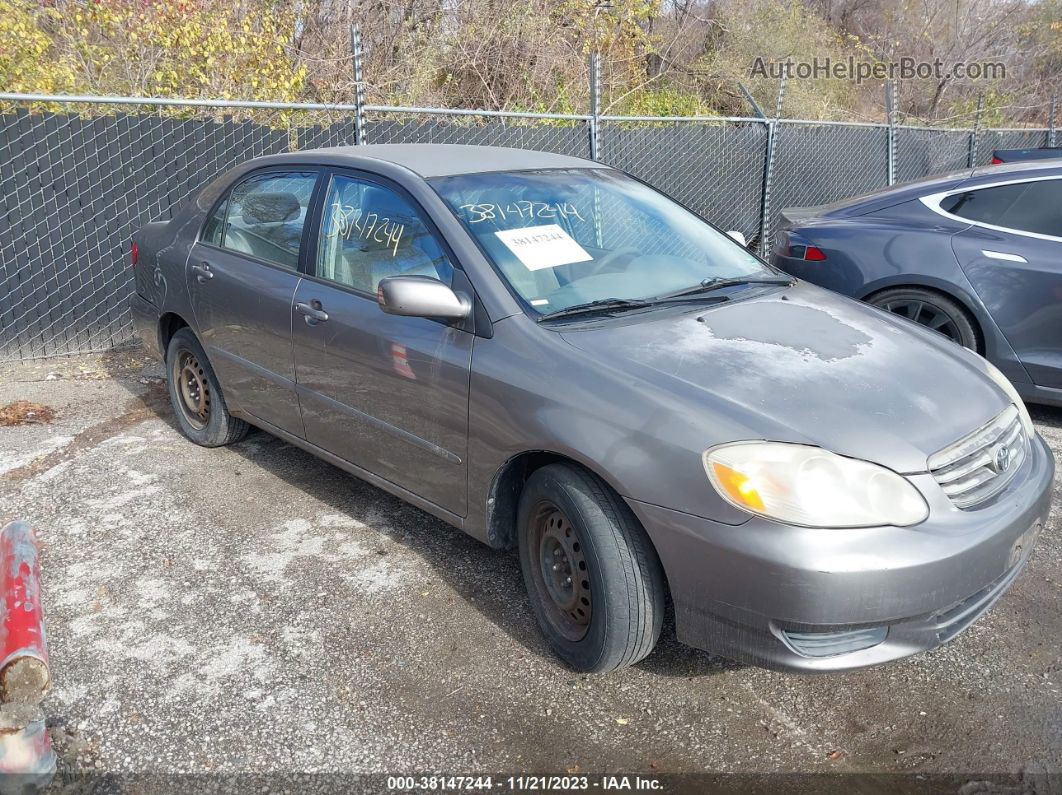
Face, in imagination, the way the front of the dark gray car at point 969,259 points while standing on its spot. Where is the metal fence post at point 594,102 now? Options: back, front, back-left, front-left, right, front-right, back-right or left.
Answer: back-left

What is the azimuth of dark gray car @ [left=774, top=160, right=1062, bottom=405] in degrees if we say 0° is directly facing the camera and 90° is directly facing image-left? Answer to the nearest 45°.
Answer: approximately 270°

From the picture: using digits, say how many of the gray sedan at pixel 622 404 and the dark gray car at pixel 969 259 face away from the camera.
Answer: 0

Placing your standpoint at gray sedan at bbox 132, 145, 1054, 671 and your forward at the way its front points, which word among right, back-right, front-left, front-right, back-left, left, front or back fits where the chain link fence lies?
back

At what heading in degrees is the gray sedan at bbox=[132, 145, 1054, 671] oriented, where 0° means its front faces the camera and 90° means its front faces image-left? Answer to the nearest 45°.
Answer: approximately 315°

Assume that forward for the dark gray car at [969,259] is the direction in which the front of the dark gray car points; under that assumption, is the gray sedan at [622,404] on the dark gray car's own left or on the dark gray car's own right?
on the dark gray car's own right

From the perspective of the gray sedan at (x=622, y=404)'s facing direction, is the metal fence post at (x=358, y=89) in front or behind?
behind

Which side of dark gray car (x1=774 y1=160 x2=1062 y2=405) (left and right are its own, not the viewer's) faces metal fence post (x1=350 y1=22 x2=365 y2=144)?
back

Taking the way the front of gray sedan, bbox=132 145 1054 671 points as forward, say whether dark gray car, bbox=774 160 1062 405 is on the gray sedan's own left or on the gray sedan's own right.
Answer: on the gray sedan's own left

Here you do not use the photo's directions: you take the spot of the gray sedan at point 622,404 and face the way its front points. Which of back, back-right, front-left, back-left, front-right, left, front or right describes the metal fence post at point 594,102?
back-left
